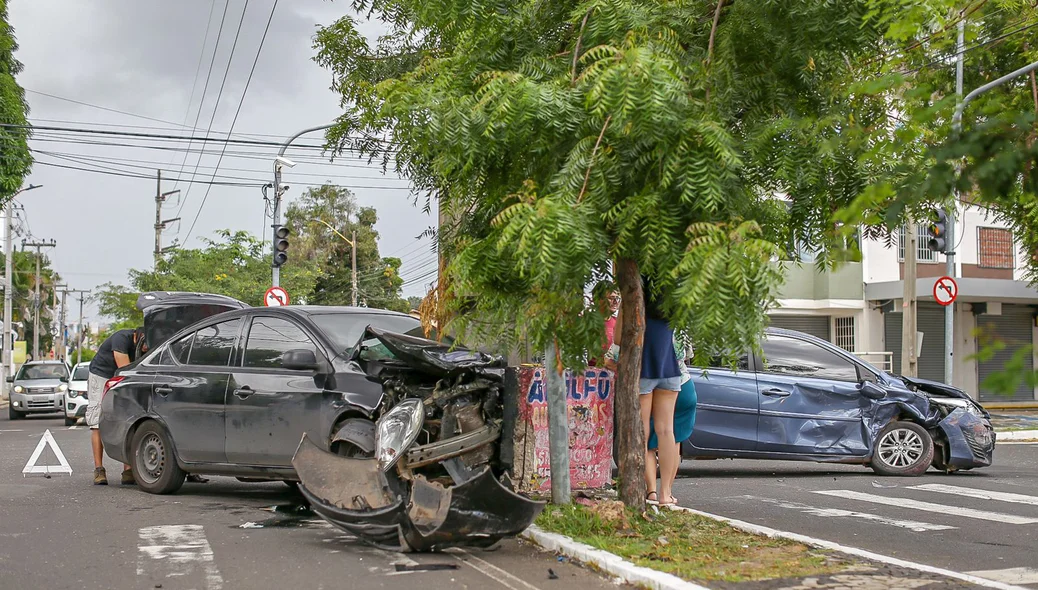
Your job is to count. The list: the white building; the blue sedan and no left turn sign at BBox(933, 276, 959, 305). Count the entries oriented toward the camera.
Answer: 2

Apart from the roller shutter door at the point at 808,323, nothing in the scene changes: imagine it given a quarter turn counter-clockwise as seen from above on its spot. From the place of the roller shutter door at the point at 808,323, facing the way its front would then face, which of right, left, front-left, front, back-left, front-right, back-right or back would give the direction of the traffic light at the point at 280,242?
back-right

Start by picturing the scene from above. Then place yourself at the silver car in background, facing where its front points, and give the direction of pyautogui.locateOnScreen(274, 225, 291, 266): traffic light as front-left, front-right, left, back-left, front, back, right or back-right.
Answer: front-left

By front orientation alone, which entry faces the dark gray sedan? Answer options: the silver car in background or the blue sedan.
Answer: the silver car in background

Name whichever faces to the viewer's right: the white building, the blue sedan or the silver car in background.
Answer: the blue sedan

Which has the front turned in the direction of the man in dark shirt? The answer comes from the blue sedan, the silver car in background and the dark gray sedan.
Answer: the silver car in background

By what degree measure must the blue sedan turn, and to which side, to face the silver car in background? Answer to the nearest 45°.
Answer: approximately 135° to its left

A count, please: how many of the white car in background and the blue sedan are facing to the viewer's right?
1

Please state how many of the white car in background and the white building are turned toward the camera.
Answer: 2

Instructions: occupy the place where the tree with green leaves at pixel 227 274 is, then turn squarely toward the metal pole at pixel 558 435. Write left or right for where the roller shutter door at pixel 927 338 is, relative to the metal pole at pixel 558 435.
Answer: left

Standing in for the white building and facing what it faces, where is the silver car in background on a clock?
The silver car in background is roughly at 2 o'clock from the white building.

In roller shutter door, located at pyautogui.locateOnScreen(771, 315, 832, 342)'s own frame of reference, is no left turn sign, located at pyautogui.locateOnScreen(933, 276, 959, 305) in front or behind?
in front

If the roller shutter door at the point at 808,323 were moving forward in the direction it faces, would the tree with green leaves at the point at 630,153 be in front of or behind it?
in front

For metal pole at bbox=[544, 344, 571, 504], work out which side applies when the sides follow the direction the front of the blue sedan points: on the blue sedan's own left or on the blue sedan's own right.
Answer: on the blue sedan's own right

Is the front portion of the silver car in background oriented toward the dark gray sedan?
yes

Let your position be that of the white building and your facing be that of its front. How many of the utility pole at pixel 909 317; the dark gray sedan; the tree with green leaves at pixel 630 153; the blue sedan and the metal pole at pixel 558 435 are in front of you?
5

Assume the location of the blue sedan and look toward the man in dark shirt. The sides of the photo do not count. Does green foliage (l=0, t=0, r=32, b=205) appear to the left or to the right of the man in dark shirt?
right
